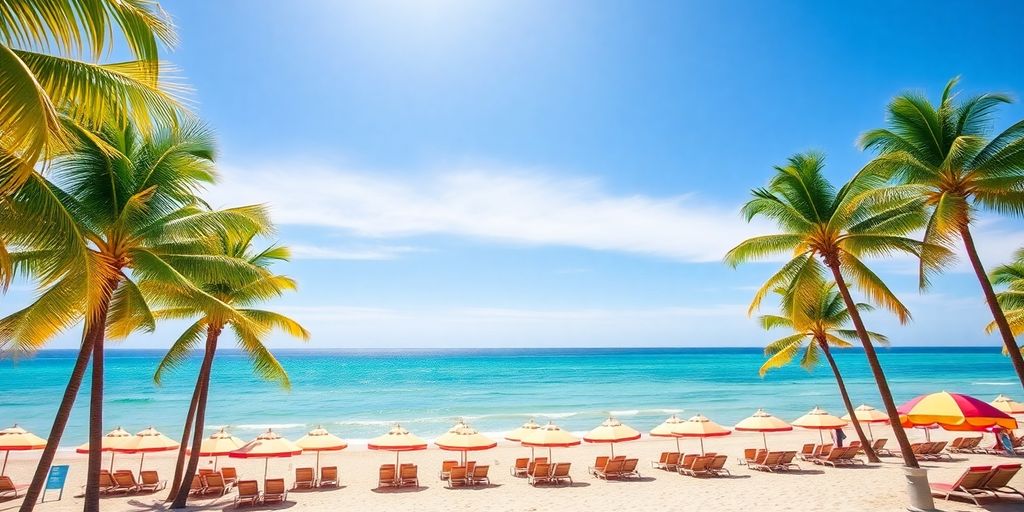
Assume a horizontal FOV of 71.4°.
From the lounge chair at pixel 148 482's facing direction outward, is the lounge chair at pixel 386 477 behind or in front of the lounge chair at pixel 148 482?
in front

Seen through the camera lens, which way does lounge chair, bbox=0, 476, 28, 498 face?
facing away from the viewer and to the right of the viewer

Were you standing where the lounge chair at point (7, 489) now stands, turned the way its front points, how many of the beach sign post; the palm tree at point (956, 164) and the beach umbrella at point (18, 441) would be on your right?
2
